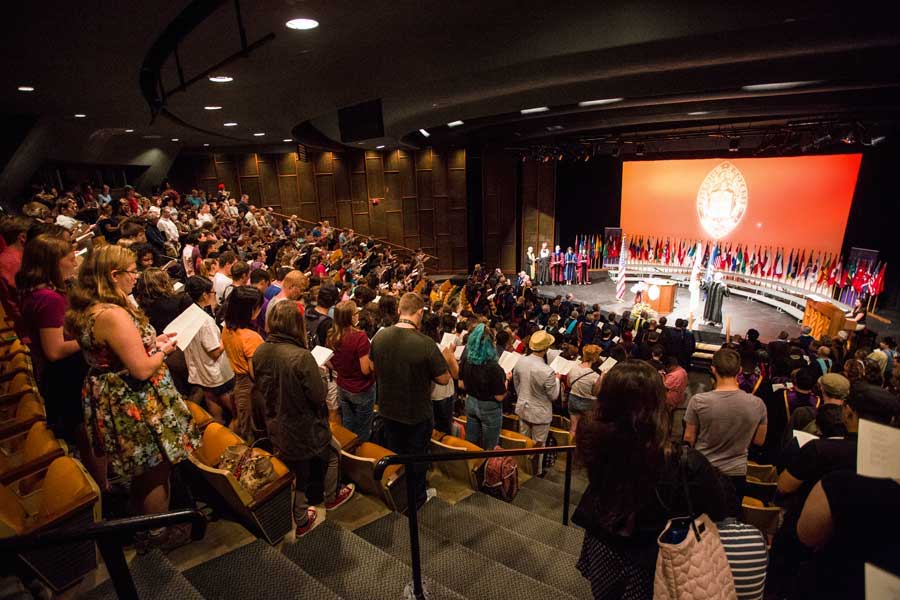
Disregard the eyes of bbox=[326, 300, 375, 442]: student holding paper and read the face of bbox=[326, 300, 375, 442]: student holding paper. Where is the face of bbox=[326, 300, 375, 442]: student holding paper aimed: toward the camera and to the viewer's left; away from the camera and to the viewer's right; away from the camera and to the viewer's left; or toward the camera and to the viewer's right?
away from the camera and to the viewer's right

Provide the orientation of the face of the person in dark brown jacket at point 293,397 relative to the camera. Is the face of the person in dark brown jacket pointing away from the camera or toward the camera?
away from the camera

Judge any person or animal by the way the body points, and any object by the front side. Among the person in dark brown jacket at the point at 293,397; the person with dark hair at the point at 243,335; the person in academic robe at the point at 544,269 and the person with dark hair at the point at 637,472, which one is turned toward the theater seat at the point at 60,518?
the person in academic robe

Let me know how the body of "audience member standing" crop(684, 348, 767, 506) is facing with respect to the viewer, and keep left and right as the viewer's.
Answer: facing away from the viewer

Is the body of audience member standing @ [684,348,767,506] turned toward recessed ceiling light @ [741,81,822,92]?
yes

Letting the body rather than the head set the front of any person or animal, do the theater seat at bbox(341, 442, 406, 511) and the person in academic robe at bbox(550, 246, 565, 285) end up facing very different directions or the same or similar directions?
very different directions

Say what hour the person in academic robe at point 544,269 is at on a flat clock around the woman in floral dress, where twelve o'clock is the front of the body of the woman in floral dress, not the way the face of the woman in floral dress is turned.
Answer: The person in academic robe is roughly at 11 o'clock from the woman in floral dress.

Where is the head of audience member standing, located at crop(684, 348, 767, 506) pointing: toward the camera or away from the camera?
away from the camera

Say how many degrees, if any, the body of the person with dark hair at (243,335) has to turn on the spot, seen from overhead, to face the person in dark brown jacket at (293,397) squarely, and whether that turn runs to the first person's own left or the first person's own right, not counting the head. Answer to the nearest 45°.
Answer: approximately 135° to the first person's own right

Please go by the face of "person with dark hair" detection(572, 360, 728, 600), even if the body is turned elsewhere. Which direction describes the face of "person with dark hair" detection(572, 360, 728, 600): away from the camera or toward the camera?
away from the camera

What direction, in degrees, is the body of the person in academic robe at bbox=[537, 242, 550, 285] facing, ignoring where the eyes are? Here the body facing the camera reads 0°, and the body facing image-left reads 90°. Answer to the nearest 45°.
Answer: approximately 0°
